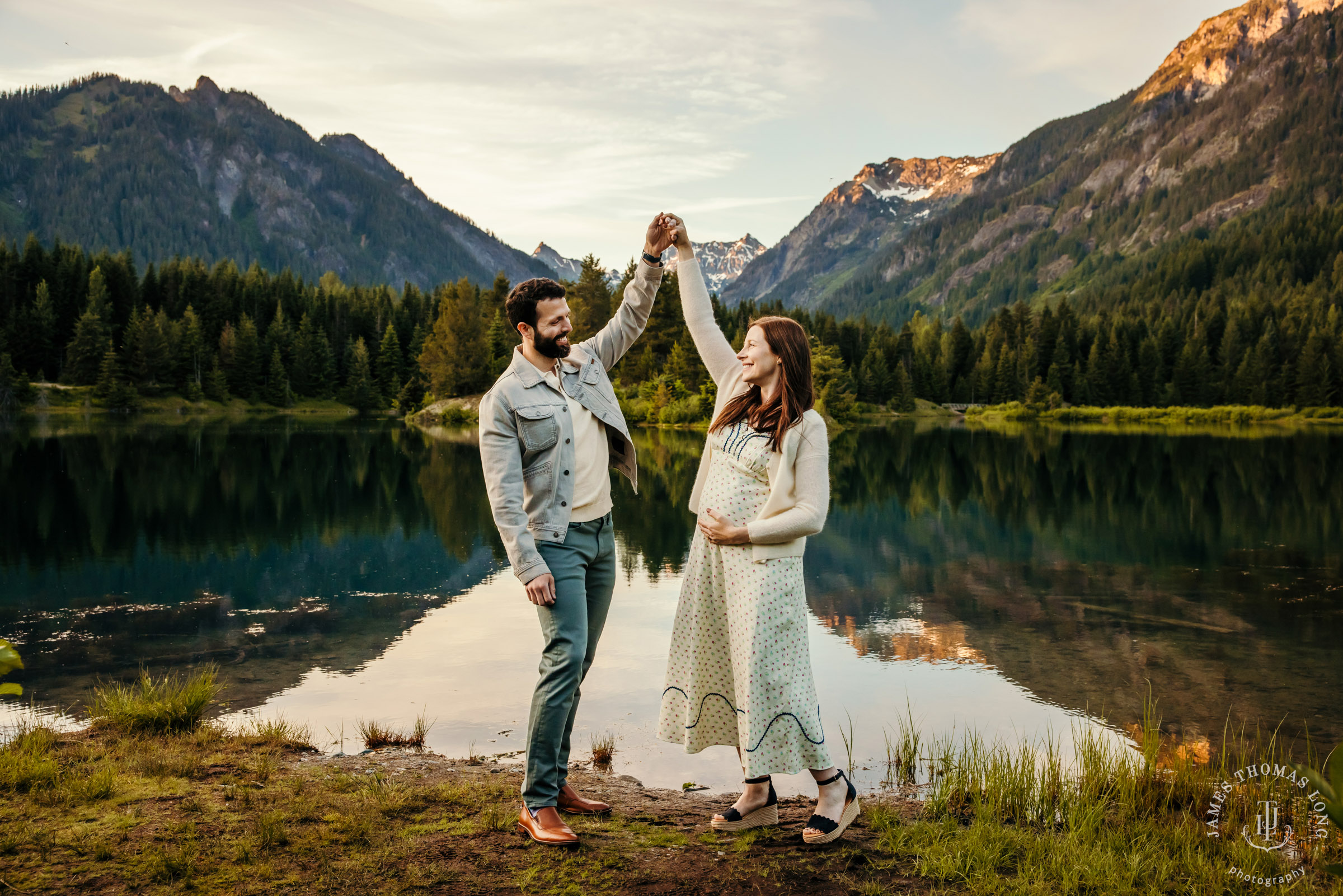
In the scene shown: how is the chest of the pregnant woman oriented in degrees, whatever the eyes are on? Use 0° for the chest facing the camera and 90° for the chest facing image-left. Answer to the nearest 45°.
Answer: approximately 45°

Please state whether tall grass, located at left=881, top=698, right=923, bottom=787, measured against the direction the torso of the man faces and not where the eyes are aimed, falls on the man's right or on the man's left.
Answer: on the man's left

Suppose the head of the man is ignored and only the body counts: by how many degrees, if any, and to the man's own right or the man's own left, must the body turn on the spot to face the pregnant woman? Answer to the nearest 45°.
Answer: approximately 45° to the man's own left

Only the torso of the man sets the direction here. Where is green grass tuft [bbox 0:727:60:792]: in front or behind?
behind

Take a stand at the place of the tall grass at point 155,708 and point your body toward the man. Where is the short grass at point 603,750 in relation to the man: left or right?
left

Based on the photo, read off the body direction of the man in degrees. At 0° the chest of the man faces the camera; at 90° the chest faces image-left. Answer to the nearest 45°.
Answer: approximately 315°

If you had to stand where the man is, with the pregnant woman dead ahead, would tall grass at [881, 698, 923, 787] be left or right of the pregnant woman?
left

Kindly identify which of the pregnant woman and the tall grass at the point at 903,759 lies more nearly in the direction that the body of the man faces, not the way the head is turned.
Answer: the pregnant woman

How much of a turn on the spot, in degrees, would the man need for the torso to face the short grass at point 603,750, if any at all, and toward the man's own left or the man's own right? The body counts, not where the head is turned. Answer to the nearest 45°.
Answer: approximately 135° to the man's own left

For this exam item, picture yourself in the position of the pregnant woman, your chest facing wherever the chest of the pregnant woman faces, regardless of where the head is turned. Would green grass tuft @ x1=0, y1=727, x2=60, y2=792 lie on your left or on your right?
on your right

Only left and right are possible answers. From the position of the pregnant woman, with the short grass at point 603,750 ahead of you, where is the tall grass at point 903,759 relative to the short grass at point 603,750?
right
